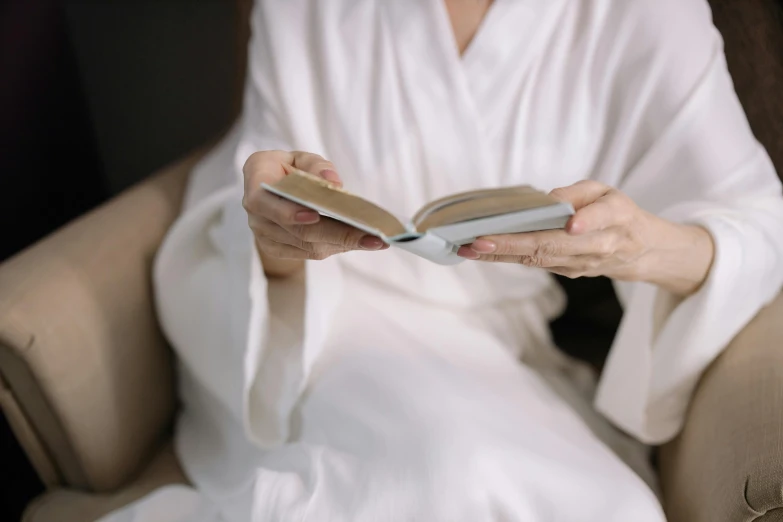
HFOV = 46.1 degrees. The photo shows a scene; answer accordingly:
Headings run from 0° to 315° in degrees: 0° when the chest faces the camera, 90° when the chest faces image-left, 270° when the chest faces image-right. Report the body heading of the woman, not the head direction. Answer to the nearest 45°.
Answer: approximately 0°
